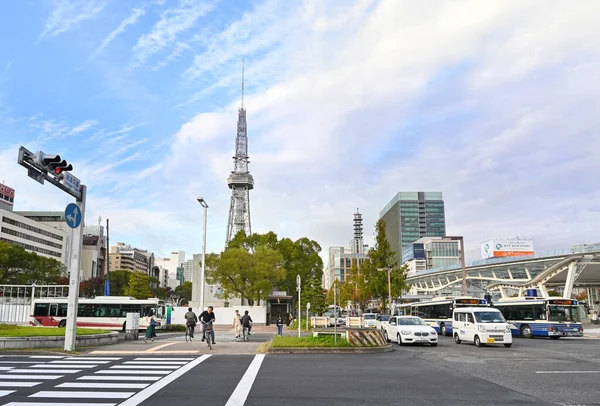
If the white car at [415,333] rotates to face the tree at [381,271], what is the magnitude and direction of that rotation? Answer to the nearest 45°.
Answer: approximately 135° to its left

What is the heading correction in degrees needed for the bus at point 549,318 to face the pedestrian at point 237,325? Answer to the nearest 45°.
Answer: approximately 90° to its right

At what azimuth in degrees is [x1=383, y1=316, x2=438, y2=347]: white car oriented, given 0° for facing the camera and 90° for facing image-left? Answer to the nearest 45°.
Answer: approximately 315°

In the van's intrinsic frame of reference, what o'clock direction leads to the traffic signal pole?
The traffic signal pole is roughly at 3 o'clock from the van.

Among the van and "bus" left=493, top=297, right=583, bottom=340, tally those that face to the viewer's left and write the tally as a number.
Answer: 0

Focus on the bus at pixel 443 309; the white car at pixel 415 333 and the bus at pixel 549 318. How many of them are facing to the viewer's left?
0

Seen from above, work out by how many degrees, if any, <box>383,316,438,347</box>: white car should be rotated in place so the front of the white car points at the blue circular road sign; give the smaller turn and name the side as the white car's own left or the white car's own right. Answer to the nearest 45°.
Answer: approximately 90° to the white car's own right

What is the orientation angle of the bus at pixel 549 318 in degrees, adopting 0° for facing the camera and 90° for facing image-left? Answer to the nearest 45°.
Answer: approximately 315°

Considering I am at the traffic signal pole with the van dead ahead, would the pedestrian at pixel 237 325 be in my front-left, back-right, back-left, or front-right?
front-left

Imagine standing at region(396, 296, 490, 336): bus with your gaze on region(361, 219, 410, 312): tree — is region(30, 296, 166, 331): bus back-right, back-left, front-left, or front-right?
front-left

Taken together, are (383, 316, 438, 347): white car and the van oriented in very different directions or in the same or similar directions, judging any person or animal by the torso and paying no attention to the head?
same or similar directions
